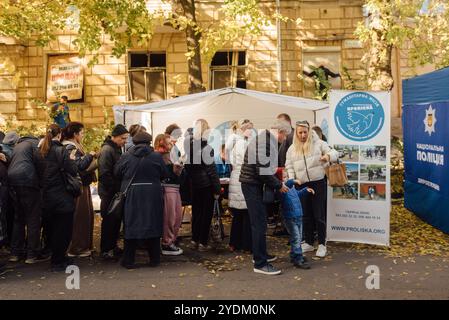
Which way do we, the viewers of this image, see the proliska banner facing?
facing the viewer

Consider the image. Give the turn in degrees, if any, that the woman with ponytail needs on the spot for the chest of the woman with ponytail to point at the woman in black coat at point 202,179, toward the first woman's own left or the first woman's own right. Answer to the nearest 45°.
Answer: approximately 45° to the first woman's own right

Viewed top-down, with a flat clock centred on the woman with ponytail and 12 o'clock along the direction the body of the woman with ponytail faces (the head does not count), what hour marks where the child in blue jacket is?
The child in blue jacket is roughly at 2 o'clock from the woman with ponytail.

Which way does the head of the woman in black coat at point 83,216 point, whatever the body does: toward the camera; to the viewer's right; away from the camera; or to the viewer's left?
to the viewer's right

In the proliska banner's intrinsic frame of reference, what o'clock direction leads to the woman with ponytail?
The woman with ponytail is roughly at 2 o'clock from the proliska banner.

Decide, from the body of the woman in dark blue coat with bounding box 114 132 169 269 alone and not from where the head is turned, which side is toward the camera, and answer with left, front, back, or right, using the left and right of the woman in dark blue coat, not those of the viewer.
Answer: back

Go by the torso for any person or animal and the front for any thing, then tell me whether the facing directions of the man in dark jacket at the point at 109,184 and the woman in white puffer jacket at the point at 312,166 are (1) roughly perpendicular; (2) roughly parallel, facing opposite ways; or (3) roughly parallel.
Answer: roughly perpendicular

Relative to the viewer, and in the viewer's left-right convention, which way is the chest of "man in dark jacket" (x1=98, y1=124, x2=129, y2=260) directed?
facing to the right of the viewer
